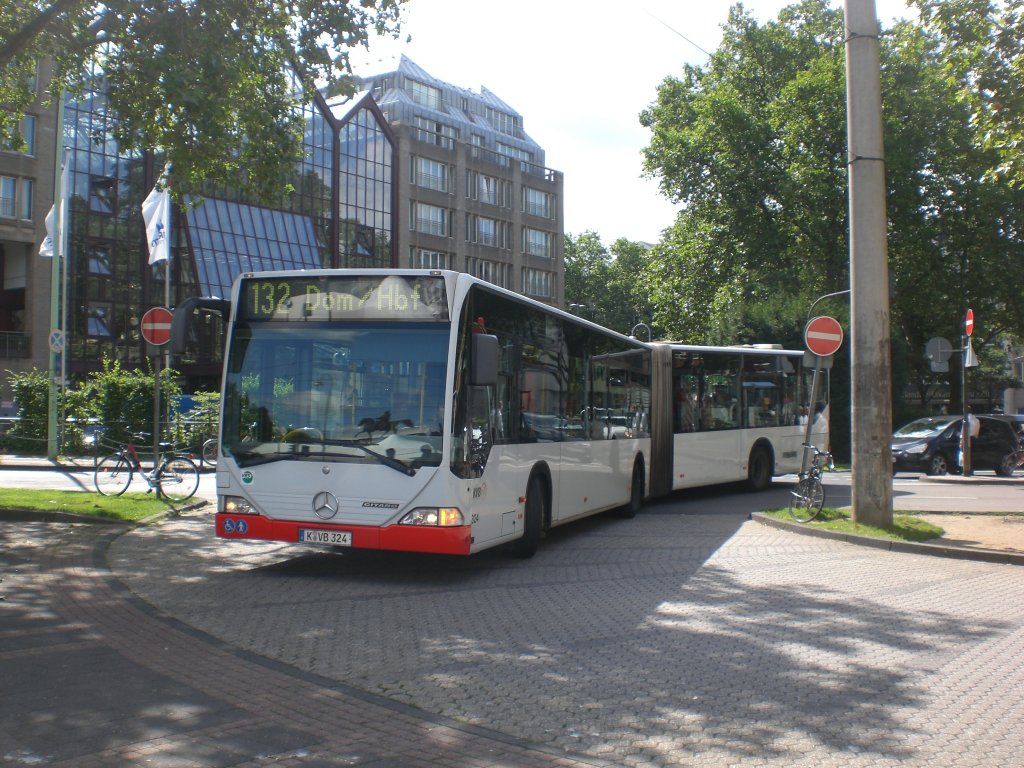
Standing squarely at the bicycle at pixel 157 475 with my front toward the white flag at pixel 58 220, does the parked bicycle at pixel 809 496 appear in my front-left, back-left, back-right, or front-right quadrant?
back-right

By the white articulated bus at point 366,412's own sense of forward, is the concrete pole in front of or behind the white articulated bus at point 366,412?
behind

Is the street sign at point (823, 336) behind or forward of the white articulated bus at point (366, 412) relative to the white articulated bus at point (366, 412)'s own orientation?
behind

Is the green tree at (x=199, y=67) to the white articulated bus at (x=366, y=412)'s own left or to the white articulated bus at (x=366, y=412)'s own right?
on its right

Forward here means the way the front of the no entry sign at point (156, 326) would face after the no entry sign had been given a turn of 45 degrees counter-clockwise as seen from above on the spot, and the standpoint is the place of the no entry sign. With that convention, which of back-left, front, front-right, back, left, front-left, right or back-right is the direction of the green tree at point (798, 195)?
left

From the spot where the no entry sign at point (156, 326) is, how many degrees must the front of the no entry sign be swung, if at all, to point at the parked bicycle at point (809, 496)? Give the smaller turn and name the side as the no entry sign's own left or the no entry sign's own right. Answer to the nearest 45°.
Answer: approximately 45° to the no entry sign's own left

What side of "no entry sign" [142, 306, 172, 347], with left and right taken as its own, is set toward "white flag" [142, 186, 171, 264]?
back

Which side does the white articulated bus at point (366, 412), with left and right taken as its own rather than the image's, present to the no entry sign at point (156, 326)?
right
